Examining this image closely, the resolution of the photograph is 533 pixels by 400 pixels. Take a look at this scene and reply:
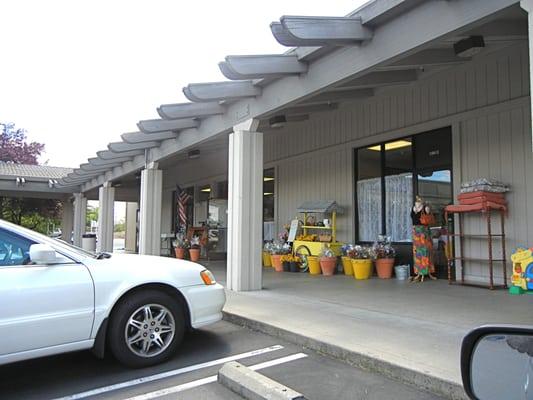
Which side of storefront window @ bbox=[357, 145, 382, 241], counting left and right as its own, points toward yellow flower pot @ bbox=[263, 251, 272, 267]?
right

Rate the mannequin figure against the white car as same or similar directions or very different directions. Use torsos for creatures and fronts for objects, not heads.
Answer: very different directions

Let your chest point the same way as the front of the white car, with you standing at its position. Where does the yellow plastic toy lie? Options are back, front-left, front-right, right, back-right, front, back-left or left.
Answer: front

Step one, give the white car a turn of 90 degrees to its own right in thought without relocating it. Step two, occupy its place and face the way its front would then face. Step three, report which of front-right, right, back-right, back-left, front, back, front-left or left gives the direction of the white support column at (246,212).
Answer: back-left

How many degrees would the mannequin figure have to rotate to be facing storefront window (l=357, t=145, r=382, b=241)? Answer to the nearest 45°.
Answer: approximately 90° to its right

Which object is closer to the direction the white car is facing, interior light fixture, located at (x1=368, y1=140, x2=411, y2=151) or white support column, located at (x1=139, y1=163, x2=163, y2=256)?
the interior light fixture

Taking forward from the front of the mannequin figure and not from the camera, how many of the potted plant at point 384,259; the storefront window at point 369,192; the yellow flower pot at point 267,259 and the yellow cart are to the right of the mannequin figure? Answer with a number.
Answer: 4

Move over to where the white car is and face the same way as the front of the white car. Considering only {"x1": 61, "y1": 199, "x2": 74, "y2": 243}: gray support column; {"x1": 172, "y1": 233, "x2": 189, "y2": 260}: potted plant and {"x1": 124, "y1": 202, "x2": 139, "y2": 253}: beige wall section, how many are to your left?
3

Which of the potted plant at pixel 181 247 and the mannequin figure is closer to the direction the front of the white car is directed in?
the mannequin figure

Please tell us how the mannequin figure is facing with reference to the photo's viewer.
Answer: facing the viewer and to the left of the viewer

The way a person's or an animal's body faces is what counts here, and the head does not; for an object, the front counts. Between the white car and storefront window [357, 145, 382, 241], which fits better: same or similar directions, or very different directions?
very different directions

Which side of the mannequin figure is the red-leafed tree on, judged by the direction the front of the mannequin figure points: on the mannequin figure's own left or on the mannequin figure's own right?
on the mannequin figure's own right

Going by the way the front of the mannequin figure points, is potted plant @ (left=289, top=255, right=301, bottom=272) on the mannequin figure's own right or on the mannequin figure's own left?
on the mannequin figure's own right

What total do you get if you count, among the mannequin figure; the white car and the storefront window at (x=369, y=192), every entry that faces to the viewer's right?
1

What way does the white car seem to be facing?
to the viewer's right
